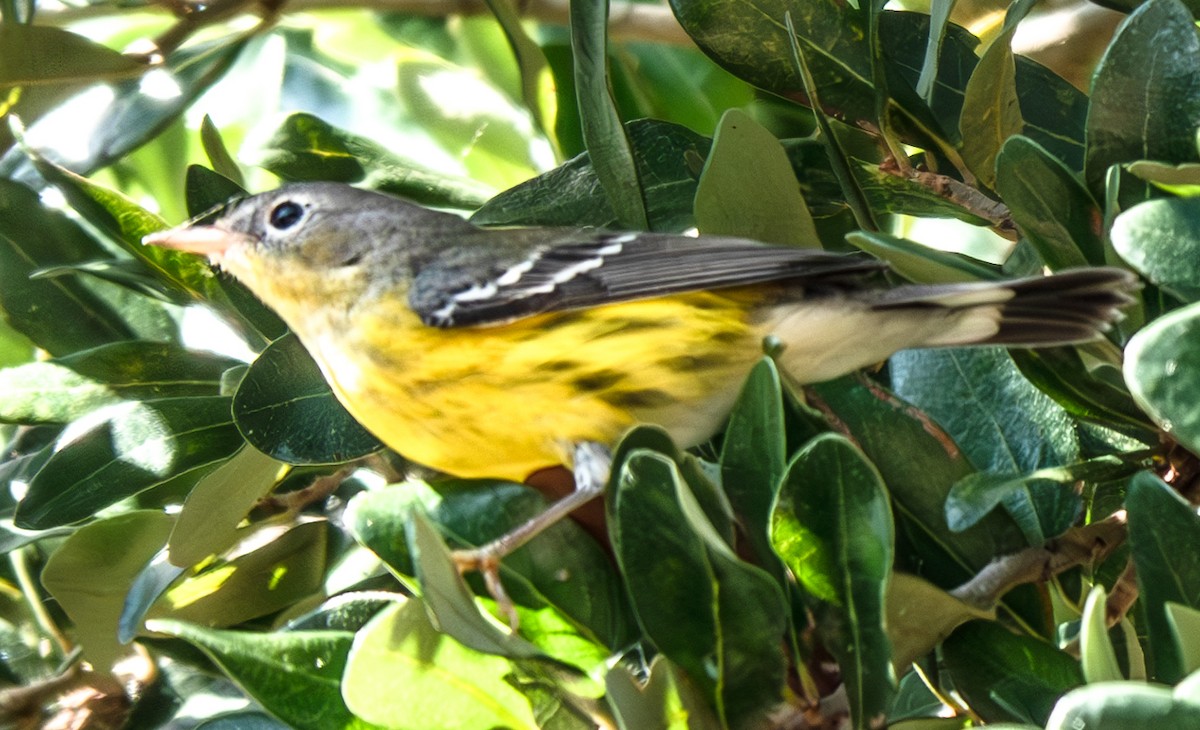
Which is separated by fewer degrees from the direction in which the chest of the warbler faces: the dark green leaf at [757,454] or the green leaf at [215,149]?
the green leaf

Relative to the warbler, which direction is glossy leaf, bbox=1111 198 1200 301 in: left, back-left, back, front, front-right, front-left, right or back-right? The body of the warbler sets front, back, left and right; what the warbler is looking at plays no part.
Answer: back-left

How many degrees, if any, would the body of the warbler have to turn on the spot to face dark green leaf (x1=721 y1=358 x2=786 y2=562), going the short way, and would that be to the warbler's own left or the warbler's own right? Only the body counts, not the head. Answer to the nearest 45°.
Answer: approximately 90° to the warbler's own left

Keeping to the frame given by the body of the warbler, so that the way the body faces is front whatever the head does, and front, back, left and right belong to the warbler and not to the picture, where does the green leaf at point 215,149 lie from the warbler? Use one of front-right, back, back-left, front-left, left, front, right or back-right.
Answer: front-right

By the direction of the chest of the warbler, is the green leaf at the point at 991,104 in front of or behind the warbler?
behind

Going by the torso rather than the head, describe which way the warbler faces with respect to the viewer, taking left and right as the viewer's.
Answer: facing to the left of the viewer

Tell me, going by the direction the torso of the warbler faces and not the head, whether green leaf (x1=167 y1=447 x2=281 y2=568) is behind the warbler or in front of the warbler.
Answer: in front
